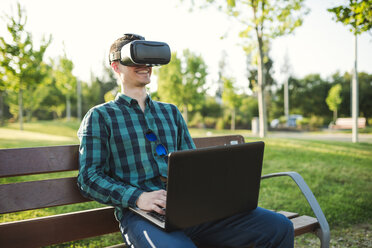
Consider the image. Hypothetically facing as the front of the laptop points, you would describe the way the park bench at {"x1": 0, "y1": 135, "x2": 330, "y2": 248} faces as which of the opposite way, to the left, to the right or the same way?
the opposite way

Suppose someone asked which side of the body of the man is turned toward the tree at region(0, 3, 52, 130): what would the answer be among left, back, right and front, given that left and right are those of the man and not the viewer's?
back

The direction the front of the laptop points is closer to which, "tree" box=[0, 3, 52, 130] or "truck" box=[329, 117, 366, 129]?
the tree

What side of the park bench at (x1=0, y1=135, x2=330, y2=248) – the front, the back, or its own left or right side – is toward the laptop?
front

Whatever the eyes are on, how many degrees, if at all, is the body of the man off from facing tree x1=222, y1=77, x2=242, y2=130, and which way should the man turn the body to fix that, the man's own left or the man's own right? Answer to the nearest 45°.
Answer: approximately 135° to the man's own left

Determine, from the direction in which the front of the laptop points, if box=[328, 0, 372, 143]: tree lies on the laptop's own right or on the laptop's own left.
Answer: on the laptop's own right

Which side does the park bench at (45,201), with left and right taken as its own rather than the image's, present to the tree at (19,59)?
back

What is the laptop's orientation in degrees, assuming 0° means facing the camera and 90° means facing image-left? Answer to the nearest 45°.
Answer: approximately 135°

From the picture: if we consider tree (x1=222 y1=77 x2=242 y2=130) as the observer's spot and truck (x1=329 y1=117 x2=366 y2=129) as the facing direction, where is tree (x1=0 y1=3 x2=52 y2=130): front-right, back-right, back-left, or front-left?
back-right

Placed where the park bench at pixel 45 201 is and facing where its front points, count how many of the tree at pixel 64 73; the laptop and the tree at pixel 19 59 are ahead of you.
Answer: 1

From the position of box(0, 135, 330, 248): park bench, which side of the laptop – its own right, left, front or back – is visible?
front

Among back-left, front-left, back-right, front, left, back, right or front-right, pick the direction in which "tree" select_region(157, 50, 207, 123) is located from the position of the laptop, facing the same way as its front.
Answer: front-right

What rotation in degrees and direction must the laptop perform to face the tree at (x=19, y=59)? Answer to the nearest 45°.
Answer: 0° — it already faces it

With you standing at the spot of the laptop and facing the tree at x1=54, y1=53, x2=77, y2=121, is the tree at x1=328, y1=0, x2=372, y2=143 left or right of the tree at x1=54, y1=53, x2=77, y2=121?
right

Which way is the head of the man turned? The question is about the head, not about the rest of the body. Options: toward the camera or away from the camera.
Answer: toward the camera
